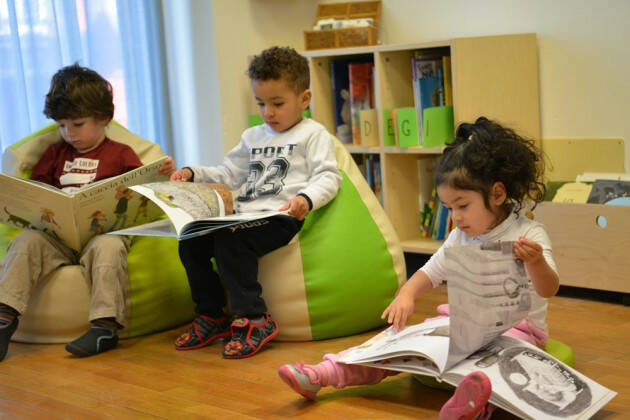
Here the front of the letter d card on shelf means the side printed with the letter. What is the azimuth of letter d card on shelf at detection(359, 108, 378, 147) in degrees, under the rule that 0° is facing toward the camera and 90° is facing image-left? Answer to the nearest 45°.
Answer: approximately 0°

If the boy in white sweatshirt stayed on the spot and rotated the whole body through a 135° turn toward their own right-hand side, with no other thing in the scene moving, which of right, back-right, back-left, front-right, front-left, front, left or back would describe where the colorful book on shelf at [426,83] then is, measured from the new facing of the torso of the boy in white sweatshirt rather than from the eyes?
front-right

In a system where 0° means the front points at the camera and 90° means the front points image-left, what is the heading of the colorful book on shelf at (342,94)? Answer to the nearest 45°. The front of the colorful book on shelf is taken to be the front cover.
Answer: approximately 0°

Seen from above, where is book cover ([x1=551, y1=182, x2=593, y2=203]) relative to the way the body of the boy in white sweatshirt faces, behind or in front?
behind

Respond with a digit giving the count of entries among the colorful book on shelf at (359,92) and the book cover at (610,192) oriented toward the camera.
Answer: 2

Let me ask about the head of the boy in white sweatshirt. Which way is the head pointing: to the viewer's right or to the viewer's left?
to the viewer's left
